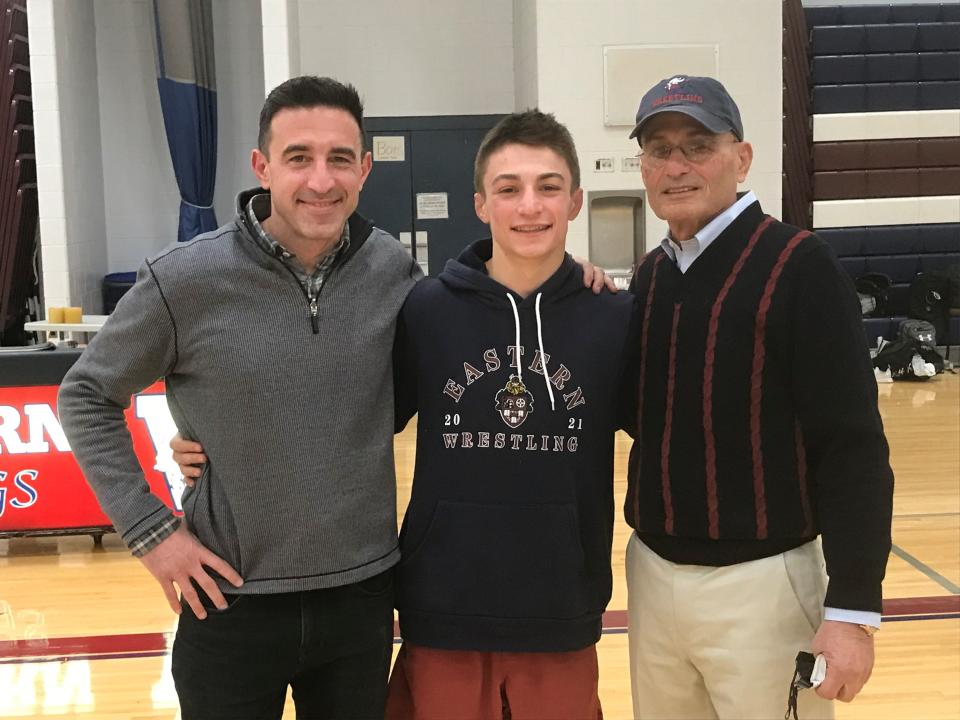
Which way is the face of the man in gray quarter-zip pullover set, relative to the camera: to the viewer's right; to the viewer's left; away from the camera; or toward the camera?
toward the camera

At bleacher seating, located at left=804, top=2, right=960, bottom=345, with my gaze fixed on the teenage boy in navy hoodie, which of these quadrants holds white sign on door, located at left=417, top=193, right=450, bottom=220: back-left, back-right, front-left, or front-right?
front-right

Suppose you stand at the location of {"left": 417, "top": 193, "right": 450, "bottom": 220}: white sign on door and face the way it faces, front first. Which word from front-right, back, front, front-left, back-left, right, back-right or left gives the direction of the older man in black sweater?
front

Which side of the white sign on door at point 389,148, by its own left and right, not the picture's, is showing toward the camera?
front

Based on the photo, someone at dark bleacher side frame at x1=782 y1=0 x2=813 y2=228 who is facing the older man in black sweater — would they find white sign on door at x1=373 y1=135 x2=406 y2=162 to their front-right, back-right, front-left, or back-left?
front-right

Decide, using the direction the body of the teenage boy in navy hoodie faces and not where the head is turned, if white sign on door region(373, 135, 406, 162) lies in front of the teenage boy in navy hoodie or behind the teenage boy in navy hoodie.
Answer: behind

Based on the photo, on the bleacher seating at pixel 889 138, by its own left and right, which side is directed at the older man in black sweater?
front

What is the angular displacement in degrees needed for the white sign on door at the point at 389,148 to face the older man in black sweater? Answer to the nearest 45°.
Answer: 0° — it already faces them

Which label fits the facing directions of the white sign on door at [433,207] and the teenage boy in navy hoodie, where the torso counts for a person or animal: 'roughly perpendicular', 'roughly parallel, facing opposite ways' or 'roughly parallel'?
roughly parallel

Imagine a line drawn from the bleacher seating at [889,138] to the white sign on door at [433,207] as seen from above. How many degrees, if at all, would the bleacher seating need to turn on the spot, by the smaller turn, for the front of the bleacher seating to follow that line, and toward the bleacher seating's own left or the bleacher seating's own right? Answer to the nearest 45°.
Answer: approximately 45° to the bleacher seating's own right

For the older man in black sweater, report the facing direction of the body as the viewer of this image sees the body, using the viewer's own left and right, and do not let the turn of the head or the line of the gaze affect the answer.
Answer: facing the viewer and to the left of the viewer

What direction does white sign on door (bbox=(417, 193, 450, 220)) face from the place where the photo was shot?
facing the viewer

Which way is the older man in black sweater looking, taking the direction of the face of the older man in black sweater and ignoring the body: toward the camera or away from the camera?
toward the camera

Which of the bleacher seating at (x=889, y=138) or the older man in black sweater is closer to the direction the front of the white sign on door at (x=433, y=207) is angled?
the older man in black sweater
